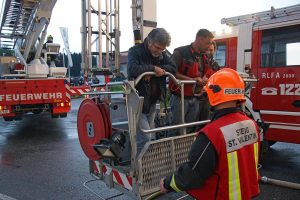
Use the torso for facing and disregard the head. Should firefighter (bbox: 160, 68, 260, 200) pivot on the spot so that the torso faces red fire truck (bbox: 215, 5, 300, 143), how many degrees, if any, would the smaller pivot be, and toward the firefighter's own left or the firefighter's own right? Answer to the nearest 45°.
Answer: approximately 45° to the firefighter's own right

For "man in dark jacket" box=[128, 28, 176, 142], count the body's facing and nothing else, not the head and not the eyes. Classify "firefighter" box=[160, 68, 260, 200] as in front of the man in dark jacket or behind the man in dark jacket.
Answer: in front

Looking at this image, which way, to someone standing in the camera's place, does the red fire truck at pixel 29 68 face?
facing away from the viewer

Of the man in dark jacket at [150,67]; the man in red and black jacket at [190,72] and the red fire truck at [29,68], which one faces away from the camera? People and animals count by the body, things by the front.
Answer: the red fire truck

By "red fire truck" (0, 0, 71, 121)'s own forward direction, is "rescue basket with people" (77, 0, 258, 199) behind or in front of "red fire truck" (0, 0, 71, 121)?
behind

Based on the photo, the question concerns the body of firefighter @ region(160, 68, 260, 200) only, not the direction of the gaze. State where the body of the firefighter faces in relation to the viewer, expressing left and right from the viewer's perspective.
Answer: facing away from the viewer and to the left of the viewer

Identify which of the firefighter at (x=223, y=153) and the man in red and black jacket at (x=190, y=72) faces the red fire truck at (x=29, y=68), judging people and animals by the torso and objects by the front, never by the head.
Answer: the firefighter at (x=223, y=153)

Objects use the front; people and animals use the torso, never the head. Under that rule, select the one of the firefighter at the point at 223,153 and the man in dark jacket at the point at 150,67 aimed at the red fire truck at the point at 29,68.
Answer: the firefighter

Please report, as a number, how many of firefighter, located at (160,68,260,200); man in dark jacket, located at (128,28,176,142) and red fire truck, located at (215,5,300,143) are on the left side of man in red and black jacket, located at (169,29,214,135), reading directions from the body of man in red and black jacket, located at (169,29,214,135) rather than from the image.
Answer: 1

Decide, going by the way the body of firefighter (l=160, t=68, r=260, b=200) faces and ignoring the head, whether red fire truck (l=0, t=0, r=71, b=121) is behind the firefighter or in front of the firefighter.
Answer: in front

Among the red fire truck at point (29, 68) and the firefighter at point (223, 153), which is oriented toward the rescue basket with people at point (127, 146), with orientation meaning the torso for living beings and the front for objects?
the firefighter

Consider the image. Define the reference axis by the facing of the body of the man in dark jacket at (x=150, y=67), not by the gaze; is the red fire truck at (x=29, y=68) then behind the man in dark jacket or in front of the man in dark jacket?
behind

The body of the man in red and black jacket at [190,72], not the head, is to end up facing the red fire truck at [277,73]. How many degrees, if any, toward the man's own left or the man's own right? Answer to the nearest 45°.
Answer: approximately 90° to the man's own left

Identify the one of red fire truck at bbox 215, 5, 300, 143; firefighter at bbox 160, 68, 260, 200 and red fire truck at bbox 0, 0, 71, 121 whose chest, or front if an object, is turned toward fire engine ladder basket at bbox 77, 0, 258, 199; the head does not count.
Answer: the firefighter

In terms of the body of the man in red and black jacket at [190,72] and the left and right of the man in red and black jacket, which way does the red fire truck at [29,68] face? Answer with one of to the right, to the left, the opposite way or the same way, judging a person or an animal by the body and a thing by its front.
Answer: the opposite way
